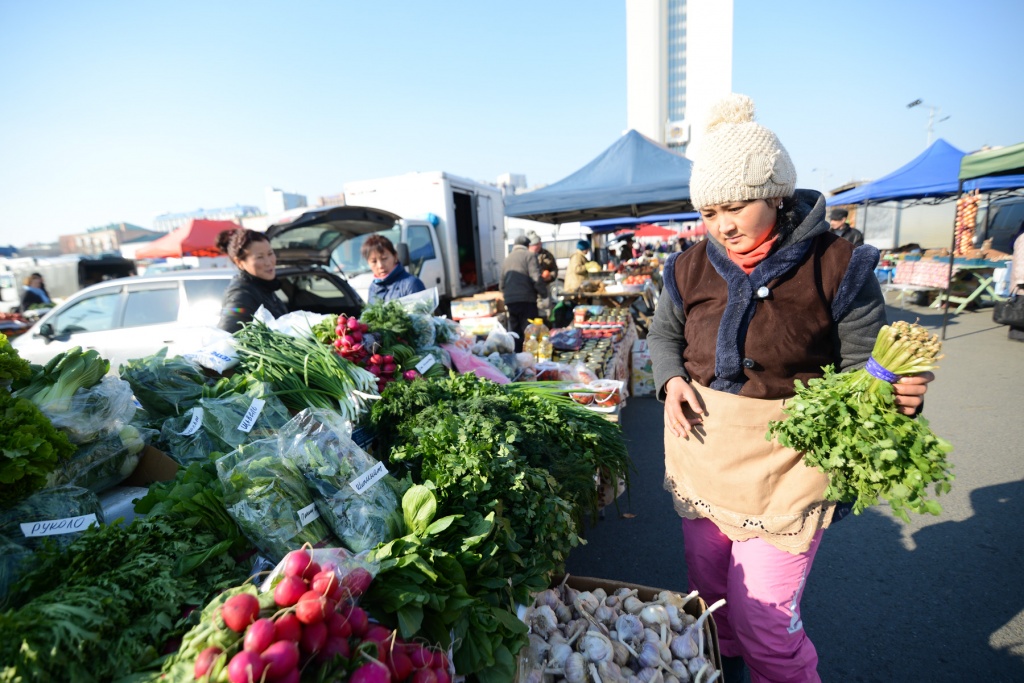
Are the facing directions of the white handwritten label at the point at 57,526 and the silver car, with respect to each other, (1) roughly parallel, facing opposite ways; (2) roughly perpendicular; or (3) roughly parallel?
roughly perpendicular

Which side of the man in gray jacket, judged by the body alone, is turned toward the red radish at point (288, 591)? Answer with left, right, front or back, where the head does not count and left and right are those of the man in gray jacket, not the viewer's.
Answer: back

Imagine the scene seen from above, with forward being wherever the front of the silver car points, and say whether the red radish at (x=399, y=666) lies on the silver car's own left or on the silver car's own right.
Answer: on the silver car's own left

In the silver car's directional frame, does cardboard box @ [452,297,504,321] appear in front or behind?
behind

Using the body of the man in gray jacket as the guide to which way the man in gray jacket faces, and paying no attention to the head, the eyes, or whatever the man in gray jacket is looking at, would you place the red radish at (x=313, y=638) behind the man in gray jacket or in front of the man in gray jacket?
behind

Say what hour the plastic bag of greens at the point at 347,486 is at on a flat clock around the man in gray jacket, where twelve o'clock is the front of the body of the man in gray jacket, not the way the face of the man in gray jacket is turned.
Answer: The plastic bag of greens is roughly at 6 o'clock from the man in gray jacket.

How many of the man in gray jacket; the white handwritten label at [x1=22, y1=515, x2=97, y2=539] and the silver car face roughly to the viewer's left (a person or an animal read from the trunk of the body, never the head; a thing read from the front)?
1

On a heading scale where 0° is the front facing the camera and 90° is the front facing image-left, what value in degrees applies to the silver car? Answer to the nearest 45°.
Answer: approximately 90°

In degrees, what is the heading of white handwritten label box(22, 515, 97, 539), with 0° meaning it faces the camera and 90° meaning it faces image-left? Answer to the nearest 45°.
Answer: approximately 0°

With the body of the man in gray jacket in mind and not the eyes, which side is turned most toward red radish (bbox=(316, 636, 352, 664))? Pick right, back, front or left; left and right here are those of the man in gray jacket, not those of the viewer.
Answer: back

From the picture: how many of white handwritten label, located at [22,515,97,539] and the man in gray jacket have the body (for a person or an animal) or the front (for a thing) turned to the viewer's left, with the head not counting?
0

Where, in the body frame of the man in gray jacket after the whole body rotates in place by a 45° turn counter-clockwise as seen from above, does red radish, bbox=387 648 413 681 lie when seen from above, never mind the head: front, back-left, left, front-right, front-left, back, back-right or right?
back-left

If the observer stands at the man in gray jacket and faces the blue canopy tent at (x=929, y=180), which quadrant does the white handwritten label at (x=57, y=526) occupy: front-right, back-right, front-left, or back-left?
back-right

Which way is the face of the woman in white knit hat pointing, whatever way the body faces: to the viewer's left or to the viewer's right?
to the viewer's left

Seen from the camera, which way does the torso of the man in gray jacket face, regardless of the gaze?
away from the camera

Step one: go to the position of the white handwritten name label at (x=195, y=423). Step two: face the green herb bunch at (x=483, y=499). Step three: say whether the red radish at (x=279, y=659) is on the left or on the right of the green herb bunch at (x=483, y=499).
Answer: right
